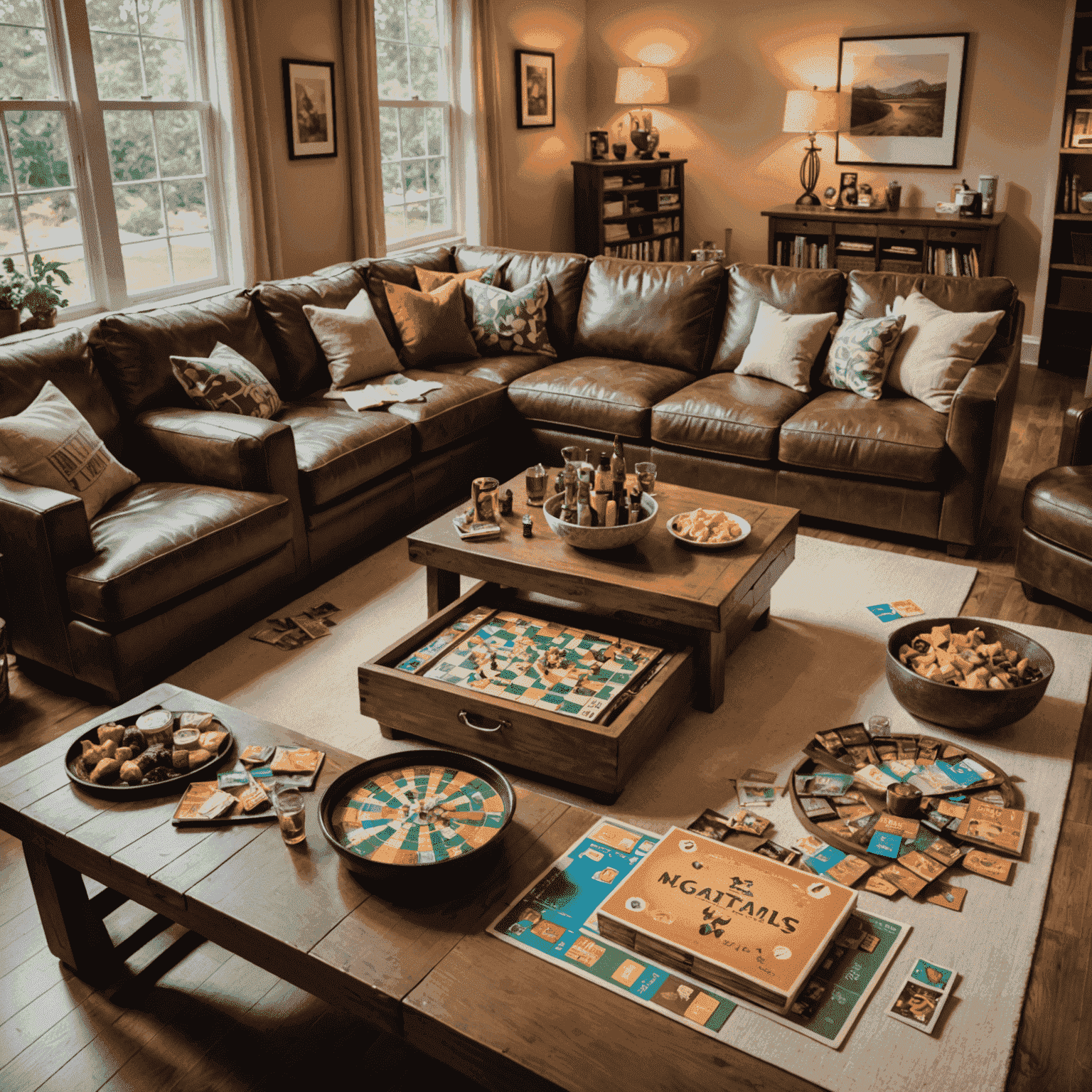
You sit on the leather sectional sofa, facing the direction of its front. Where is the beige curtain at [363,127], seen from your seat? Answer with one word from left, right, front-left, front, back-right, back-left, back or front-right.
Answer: back

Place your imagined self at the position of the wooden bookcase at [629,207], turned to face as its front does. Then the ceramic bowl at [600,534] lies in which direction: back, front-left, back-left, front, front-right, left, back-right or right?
front-right

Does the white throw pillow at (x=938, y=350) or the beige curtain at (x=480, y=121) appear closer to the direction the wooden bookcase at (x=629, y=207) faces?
the white throw pillow

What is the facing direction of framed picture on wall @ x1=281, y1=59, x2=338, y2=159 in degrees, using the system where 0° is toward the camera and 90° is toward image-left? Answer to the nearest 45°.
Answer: approximately 315°

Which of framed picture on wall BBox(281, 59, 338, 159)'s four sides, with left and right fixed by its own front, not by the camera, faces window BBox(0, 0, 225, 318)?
right

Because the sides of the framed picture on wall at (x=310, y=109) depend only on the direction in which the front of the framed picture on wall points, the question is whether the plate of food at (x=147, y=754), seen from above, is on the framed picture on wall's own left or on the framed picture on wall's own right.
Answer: on the framed picture on wall's own right

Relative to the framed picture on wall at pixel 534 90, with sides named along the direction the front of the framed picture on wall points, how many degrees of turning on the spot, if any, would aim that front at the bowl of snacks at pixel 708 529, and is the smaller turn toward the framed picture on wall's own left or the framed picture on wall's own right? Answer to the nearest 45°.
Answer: approximately 45° to the framed picture on wall's own right

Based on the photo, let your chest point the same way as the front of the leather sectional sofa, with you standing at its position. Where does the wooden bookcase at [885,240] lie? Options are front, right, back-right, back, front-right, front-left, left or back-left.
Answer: back-left

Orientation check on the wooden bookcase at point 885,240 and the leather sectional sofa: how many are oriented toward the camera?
2

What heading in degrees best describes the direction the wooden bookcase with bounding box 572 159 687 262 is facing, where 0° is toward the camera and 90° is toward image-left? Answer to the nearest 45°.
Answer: approximately 315°

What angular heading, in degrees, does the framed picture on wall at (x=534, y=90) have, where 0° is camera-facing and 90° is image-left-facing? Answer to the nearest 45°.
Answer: approximately 315°

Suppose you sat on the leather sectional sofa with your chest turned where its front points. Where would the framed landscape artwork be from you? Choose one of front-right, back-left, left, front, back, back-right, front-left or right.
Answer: back-left
